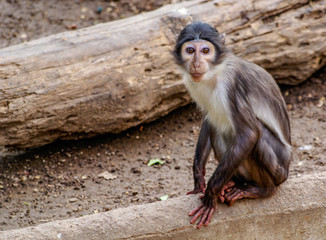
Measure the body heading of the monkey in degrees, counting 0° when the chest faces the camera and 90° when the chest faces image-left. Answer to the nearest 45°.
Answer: approximately 45°

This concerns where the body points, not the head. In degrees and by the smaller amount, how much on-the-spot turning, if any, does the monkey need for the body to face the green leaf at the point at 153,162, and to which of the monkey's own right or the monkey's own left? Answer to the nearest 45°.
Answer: approximately 90° to the monkey's own right
